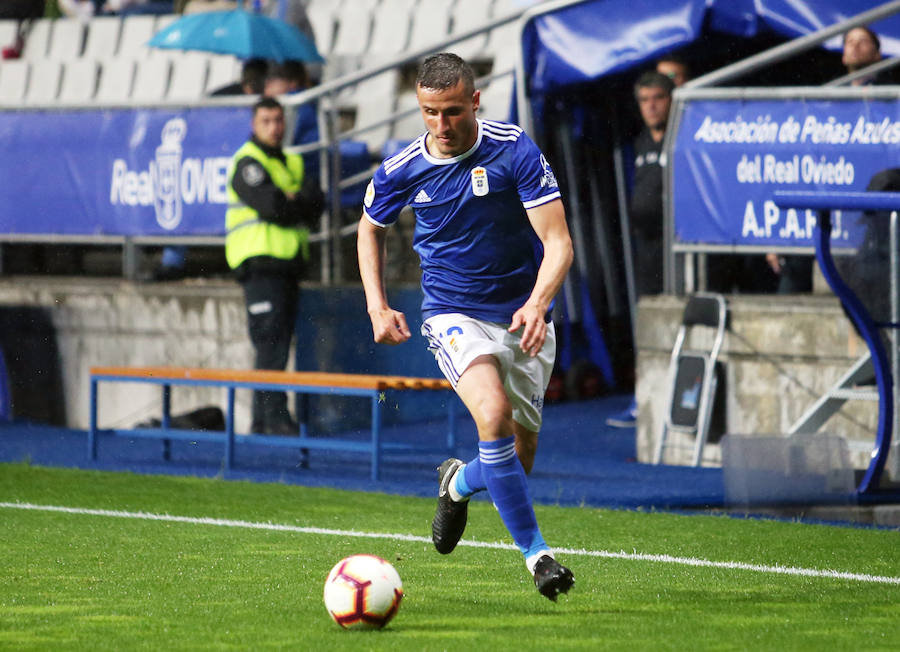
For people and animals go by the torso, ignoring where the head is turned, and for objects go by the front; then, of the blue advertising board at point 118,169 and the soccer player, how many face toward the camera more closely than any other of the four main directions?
2

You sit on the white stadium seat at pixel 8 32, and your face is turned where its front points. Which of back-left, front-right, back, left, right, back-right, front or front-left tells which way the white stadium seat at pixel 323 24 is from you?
front-left

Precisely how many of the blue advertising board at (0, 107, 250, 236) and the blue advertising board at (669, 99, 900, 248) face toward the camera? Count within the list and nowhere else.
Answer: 2

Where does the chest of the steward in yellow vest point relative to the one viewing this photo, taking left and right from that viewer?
facing the viewer and to the right of the viewer

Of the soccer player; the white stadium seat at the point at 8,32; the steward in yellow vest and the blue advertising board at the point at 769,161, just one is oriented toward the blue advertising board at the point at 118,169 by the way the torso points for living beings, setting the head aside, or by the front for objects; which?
the white stadium seat

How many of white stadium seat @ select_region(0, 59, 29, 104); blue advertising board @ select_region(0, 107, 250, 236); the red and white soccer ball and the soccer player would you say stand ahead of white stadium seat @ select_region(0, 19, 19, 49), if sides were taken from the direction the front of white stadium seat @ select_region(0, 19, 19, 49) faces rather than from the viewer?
4

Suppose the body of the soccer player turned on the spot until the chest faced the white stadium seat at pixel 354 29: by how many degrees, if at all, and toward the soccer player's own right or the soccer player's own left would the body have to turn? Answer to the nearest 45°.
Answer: approximately 180°

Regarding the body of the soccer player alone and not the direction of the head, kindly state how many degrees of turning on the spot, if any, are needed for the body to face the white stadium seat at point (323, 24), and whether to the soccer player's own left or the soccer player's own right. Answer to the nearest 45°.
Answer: approximately 180°

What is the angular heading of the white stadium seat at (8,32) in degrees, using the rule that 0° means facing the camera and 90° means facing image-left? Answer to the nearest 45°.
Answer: approximately 0°

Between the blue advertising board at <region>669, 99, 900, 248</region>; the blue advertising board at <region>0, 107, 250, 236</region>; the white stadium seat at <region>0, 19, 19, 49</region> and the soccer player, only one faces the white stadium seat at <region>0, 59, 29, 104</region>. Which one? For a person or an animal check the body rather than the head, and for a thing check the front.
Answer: the white stadium seat at <region>0, 19, 19, 49</region>
